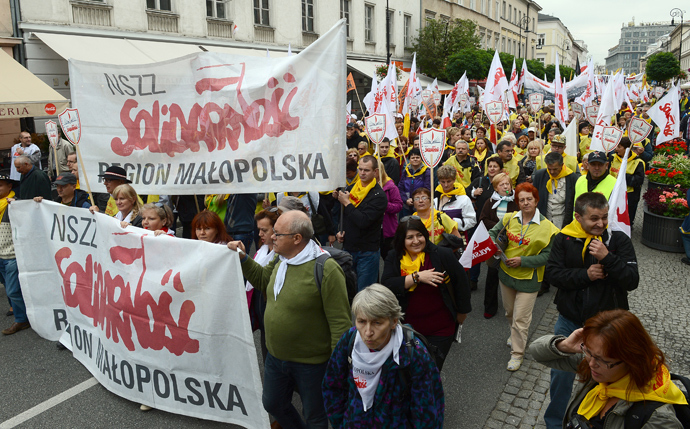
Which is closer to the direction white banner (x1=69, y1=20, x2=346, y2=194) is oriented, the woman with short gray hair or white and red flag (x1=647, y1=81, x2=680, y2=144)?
the woman with short gray hair

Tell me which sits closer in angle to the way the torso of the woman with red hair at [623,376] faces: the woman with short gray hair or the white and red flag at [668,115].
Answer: the woman with short gray hair

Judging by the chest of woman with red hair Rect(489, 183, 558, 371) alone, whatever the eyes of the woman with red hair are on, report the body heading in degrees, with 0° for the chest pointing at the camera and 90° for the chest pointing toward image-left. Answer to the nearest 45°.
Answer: approximately 45°

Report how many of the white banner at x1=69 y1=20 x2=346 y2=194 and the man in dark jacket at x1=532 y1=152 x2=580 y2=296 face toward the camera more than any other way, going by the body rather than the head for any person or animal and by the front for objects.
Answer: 2

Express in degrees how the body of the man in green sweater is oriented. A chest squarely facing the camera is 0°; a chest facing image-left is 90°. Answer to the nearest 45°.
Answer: approximately 45°

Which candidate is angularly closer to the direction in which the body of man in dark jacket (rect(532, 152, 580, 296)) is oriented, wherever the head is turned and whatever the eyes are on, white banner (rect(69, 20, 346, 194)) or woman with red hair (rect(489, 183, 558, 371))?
the woman with red hair

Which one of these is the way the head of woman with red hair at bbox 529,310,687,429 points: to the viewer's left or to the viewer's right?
to the viewer's left

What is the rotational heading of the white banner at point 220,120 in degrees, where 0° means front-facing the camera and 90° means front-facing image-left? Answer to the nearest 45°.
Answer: approximately 0°

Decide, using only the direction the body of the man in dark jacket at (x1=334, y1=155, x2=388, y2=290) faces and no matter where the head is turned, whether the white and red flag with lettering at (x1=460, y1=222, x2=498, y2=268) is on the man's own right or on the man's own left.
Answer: on the man's own left

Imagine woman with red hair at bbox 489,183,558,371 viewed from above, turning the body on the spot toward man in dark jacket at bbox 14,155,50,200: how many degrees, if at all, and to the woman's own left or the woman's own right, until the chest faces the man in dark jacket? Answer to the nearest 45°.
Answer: approximately 45° to the woman's own right

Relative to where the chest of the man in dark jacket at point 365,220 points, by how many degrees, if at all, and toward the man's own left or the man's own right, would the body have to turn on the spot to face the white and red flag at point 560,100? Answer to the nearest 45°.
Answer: approximately 180°
